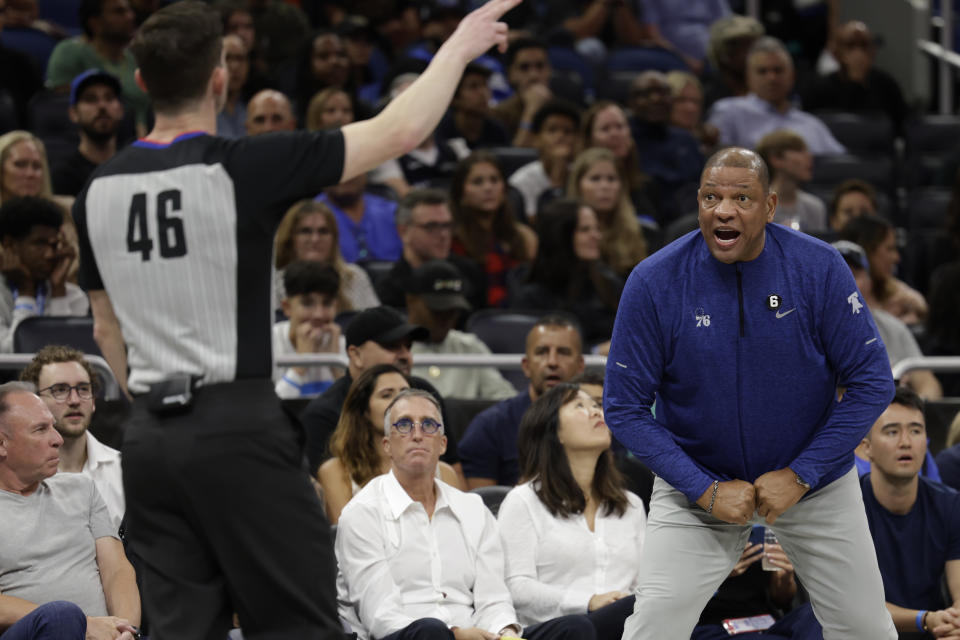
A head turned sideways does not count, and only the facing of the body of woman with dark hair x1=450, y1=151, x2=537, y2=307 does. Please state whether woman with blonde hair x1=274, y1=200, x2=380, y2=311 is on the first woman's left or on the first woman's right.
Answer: on the first woman's right

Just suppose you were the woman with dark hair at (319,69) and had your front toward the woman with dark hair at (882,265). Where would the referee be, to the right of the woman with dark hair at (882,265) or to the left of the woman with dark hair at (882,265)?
right

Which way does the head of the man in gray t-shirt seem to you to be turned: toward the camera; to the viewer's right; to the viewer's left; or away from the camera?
to the viewer's right

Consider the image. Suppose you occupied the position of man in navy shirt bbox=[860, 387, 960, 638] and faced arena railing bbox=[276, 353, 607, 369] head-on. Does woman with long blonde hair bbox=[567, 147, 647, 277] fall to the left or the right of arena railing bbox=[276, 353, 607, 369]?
right

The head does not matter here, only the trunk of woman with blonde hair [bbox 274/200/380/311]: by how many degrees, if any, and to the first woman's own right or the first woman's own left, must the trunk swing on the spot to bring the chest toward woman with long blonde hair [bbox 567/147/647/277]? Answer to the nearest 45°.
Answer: approximately 90° to the first woman's own left

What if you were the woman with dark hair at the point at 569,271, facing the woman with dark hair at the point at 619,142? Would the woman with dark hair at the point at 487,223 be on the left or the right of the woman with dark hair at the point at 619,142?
left

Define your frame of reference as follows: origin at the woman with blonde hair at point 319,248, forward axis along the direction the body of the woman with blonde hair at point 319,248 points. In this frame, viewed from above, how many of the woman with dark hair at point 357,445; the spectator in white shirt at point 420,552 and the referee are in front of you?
3

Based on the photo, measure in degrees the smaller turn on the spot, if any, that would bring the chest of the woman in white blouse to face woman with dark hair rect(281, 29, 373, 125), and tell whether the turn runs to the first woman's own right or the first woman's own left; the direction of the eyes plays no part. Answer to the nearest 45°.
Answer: approximately 135° to the first woman's own left

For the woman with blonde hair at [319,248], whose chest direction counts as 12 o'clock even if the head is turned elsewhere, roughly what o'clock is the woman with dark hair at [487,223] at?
the woman with dark hair at [487,223] is roughly at 8 o'clock from the woman with blonde hair at [319,248].

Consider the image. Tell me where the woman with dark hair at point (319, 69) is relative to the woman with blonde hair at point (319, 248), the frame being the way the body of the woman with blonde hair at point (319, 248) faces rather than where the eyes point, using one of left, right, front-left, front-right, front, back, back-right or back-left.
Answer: back

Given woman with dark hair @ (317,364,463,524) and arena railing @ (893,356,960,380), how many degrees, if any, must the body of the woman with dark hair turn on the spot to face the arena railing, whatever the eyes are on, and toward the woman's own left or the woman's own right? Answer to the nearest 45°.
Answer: approximately 45° to the woman's own left

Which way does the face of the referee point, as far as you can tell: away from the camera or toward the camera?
away from the camera

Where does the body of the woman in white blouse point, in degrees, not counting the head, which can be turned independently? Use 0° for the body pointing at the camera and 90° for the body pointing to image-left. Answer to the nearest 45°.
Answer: approximately 315°

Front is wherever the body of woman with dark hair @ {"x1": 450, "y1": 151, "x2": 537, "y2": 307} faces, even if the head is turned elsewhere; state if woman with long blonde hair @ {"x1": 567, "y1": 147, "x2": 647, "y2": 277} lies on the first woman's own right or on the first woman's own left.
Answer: on the first woman's own left
